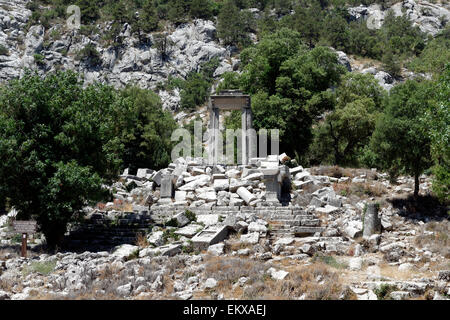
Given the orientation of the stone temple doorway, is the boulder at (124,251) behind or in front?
in front

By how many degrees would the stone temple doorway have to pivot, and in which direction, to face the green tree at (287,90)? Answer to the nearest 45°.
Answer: approximately 135° to its left

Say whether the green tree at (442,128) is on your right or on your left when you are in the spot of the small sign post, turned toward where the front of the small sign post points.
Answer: on your left

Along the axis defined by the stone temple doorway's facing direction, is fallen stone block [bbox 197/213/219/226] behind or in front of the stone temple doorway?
in front

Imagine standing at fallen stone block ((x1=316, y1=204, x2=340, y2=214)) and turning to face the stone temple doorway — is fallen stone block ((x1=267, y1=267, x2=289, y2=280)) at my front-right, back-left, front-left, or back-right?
back-left

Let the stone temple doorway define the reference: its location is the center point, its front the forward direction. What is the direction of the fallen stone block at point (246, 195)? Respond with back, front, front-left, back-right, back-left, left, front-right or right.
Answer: front

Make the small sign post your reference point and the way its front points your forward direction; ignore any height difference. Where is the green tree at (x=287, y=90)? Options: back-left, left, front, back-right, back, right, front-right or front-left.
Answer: back-left

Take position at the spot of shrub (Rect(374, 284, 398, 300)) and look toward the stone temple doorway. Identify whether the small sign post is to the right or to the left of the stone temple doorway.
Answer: left

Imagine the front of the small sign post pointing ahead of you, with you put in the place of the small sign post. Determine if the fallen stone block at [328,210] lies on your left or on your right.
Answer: on your left

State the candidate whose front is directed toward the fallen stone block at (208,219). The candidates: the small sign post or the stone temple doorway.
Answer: the stone temple doorway

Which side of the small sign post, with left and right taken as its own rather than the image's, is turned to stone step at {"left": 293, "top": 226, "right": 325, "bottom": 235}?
left

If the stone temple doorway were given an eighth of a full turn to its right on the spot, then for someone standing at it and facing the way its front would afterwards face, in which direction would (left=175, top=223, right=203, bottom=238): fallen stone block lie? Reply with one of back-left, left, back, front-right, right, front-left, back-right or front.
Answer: front-left

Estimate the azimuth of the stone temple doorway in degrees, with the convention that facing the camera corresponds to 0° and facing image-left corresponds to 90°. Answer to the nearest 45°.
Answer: approximately 0°

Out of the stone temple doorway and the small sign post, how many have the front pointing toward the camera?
2
